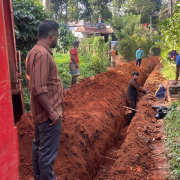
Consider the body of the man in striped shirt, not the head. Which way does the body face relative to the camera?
to the viewer's right

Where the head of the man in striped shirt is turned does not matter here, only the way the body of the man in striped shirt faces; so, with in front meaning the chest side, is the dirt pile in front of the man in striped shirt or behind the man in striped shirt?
in front

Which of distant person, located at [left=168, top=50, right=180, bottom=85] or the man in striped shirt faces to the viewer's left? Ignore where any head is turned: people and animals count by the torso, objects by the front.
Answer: the distant person

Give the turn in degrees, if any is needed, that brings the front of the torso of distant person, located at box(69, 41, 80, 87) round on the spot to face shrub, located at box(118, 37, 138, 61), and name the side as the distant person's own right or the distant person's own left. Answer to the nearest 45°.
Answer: approximately 90° to the distant person's own left

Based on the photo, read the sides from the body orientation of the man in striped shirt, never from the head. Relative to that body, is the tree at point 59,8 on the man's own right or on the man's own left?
on the man's own left

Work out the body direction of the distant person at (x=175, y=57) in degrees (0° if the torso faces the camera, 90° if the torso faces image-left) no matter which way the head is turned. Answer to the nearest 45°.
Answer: approximately 90°

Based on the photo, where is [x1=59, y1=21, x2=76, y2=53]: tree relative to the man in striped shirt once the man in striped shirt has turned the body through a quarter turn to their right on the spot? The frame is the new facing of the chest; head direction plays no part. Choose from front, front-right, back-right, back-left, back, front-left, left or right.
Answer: back
